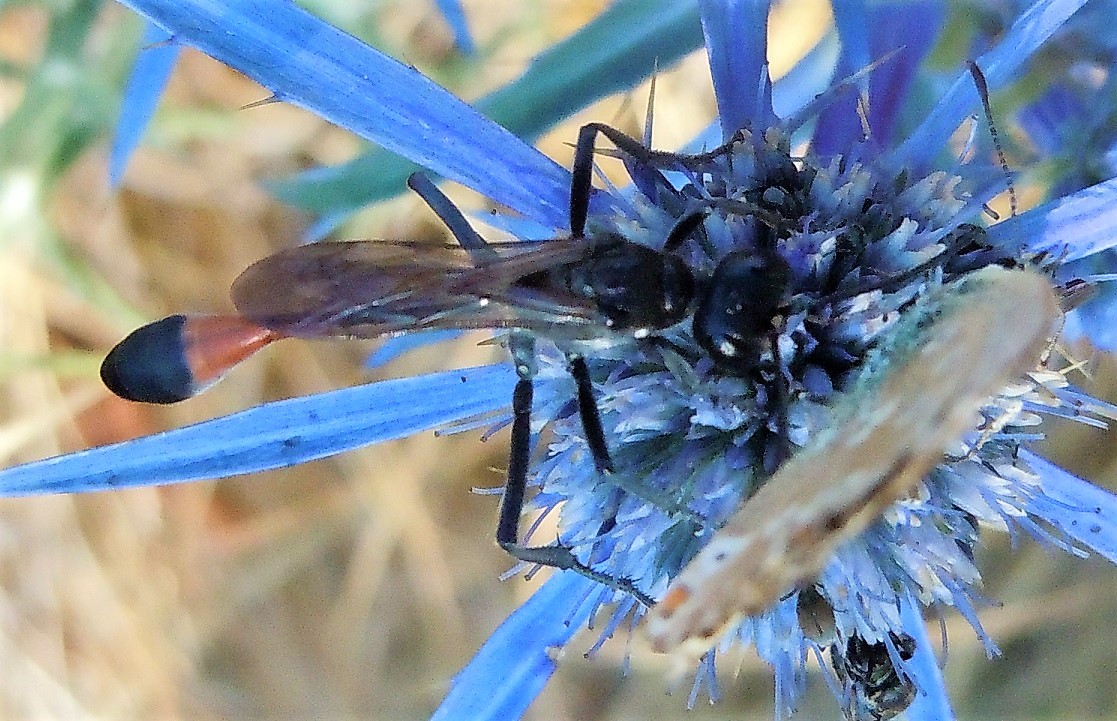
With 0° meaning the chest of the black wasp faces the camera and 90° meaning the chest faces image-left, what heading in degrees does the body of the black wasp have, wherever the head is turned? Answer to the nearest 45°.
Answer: approximately 270°
